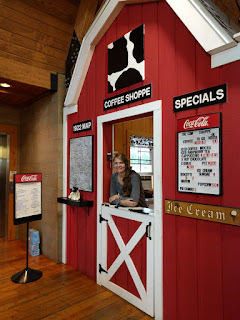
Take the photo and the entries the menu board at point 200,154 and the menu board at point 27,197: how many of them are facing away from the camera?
0

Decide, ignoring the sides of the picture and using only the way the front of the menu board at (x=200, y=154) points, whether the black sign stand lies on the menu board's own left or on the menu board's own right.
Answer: on the menu board's own right

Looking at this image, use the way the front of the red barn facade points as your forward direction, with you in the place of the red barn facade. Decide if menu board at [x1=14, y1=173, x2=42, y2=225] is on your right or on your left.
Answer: on your right

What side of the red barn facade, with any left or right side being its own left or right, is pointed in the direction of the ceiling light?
right

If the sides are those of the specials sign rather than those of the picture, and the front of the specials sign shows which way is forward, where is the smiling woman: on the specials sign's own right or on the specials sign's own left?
on the specials sign's own right

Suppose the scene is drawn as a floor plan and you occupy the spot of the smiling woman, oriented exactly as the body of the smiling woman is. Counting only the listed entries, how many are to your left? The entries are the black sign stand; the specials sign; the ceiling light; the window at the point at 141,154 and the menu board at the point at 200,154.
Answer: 2

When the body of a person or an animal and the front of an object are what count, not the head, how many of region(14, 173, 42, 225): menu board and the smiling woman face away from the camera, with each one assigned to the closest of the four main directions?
0

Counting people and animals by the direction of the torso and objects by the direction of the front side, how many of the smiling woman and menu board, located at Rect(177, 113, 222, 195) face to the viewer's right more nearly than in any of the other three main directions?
0

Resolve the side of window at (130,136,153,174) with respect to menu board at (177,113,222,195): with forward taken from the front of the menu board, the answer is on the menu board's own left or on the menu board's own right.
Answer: on the menu board's own right

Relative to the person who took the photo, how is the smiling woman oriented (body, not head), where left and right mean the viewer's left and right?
facing the viewer and to the left of the viewer

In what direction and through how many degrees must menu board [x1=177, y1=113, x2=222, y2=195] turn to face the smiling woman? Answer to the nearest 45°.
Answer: approximately 90° to its right

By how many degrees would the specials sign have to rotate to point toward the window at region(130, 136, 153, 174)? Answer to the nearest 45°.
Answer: approximately 90° to its right

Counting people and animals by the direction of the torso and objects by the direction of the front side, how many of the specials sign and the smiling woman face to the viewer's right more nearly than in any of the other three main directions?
0

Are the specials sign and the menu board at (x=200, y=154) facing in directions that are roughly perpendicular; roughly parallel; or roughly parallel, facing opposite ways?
roughly parallel

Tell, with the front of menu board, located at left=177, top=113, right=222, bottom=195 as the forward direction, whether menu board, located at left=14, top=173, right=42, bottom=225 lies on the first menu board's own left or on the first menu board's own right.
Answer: on the first menu board's own right

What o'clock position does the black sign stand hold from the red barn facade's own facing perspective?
The black sign stand is roughly at 2 o'clock from the red barn facade.

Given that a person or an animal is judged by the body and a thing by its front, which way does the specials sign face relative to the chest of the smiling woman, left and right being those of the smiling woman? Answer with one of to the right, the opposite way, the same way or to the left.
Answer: the same way
